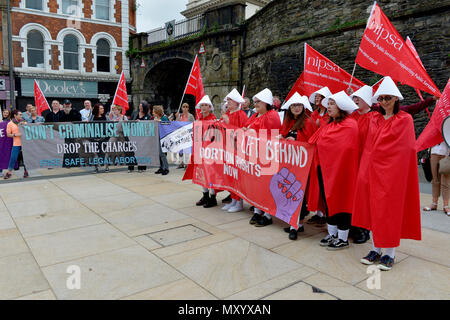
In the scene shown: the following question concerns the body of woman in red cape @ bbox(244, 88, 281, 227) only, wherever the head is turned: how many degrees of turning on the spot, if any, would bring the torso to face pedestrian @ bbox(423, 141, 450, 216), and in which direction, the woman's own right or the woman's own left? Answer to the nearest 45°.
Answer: approximately 135° to the woman's own left

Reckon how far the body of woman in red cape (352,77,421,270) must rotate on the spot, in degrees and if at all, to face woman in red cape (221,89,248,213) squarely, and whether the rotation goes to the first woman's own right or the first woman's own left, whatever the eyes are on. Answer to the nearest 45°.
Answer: approximately 90° to the first woman's own right

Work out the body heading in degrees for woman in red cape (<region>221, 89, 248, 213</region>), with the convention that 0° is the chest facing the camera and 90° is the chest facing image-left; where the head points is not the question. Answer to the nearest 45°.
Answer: approximately 45°

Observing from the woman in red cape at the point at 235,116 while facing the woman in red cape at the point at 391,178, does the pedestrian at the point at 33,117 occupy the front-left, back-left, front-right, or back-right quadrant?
back-right

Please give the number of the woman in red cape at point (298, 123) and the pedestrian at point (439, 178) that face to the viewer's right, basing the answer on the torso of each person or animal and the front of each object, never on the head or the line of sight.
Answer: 0

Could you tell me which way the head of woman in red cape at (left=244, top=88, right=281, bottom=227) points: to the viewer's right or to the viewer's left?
to the viewer's left

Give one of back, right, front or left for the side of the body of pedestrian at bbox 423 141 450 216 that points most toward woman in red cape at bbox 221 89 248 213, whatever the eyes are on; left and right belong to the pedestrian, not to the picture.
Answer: front

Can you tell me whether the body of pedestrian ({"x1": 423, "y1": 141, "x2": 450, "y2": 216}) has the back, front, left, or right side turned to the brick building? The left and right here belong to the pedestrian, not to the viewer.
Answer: right

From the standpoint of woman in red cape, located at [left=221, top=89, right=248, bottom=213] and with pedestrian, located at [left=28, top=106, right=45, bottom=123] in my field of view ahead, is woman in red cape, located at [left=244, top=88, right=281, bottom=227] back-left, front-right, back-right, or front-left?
back-left

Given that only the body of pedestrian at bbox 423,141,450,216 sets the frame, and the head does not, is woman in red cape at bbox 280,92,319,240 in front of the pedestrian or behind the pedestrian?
in front

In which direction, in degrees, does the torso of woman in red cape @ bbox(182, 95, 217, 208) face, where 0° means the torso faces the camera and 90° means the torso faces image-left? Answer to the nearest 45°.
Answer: approximately 45°

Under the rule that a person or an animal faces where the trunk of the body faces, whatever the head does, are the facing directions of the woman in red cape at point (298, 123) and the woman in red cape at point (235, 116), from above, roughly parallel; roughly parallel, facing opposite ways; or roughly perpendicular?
roughly parallel

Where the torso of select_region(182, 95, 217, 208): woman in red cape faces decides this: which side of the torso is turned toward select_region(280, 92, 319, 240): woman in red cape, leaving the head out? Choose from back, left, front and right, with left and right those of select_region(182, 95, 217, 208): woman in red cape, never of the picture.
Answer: left

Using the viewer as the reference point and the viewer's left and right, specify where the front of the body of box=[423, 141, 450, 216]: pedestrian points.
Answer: facing the viewer and to the left of the viewer
